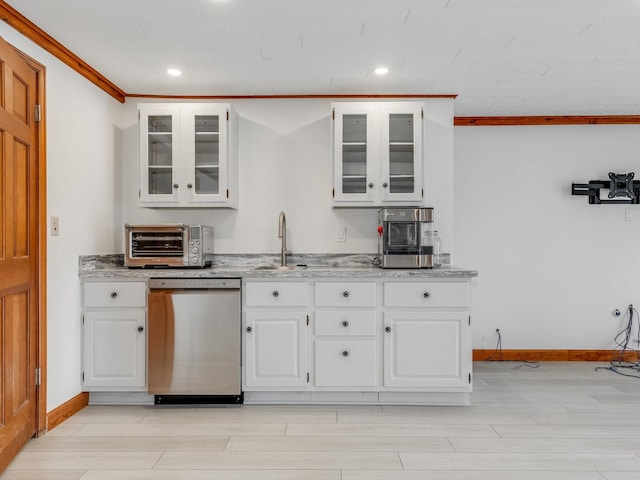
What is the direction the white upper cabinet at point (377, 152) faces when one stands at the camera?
facing the viewer

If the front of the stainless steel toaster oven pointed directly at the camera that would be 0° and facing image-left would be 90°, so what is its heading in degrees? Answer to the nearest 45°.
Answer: approximately 0°

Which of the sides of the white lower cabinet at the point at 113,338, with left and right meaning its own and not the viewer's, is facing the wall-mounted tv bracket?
left

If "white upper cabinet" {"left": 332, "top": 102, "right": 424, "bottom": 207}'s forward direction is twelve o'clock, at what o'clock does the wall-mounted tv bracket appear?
The wall-mounted tv bracket is roughly at 8 o'clock from the white upper cabinet.

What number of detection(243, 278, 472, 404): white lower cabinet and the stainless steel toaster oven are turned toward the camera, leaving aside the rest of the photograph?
2

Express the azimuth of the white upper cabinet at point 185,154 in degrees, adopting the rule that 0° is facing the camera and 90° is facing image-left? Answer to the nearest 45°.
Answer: approximately 0°

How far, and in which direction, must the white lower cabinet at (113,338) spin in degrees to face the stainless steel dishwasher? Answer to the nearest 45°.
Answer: approximately 45° to its left

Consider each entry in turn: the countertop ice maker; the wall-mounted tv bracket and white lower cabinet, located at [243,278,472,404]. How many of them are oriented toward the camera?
3

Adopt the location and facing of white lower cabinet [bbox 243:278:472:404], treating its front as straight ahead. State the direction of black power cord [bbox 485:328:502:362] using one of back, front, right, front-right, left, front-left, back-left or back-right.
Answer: back-left

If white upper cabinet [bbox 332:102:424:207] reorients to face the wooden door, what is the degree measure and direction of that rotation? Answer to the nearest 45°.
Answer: approximately 45° to its right

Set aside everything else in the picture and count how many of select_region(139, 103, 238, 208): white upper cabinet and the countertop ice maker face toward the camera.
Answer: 2

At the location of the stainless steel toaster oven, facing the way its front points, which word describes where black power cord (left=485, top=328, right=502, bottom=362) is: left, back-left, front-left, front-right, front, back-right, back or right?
left

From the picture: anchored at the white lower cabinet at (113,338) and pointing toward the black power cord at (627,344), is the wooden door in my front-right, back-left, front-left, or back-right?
back-right

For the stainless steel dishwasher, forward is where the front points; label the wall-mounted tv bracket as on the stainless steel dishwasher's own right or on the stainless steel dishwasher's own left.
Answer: on the stainless steel dishwasher's own left

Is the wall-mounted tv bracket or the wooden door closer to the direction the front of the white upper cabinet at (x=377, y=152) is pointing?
the wooden door

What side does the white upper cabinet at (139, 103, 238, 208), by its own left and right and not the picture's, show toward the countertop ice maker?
left
